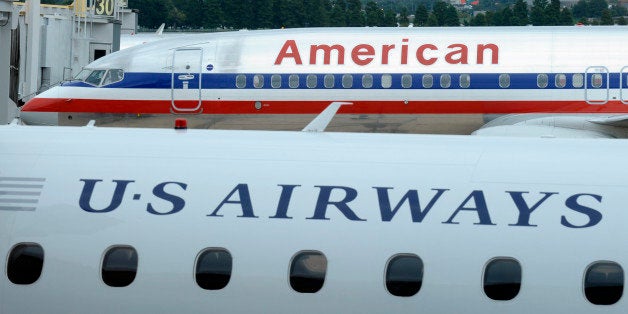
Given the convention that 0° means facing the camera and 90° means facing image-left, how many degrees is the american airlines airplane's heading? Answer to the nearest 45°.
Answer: approximately 90°

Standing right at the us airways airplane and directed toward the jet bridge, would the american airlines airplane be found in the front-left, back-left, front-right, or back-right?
front-right

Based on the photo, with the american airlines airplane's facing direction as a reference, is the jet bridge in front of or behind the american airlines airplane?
in front

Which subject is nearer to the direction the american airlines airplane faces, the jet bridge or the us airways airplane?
the jet bridge

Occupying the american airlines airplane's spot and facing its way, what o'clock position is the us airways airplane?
The us airways airplane is roughly at 9 o'clock from the american airlines airplane.

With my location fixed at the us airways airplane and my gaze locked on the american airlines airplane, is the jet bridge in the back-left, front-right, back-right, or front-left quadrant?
front-left
